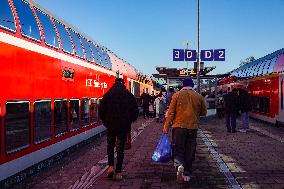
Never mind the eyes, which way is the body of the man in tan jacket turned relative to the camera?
away from the camera

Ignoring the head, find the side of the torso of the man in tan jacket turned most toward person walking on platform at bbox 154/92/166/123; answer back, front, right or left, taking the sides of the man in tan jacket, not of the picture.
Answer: front

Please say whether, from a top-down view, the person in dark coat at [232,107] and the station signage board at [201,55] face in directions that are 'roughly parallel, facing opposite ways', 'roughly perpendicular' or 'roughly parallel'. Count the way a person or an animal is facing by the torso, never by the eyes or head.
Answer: roughly parallel, facing opposite ways

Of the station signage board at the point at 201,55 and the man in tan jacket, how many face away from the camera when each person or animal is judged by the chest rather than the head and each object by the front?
1

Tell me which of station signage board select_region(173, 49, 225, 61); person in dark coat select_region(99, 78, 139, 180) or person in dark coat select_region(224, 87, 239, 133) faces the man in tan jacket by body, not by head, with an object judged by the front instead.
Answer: the station signage board

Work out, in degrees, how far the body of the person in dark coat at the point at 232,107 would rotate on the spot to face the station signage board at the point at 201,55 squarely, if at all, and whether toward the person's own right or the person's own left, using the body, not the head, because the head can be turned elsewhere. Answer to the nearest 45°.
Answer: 0° — they already face it

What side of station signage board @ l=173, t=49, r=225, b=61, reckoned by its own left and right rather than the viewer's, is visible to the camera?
front

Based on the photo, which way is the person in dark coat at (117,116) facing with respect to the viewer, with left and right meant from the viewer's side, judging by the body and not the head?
facing away from the viewer

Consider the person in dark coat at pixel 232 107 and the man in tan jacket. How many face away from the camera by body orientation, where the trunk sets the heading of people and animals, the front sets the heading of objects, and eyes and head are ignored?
2

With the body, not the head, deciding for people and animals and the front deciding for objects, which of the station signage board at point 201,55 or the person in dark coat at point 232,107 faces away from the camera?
the person in dark coat

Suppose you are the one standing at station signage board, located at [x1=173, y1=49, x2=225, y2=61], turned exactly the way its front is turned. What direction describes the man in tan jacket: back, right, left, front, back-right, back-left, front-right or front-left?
front

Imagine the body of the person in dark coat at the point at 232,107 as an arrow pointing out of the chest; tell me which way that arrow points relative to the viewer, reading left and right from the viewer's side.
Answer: facing away from the viewer

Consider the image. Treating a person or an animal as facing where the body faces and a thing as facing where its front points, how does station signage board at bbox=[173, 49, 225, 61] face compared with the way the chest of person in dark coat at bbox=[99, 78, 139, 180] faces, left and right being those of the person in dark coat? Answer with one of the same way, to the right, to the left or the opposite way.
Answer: the opposite way

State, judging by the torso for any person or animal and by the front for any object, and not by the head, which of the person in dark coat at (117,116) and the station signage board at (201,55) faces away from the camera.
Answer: the person in dark coat
